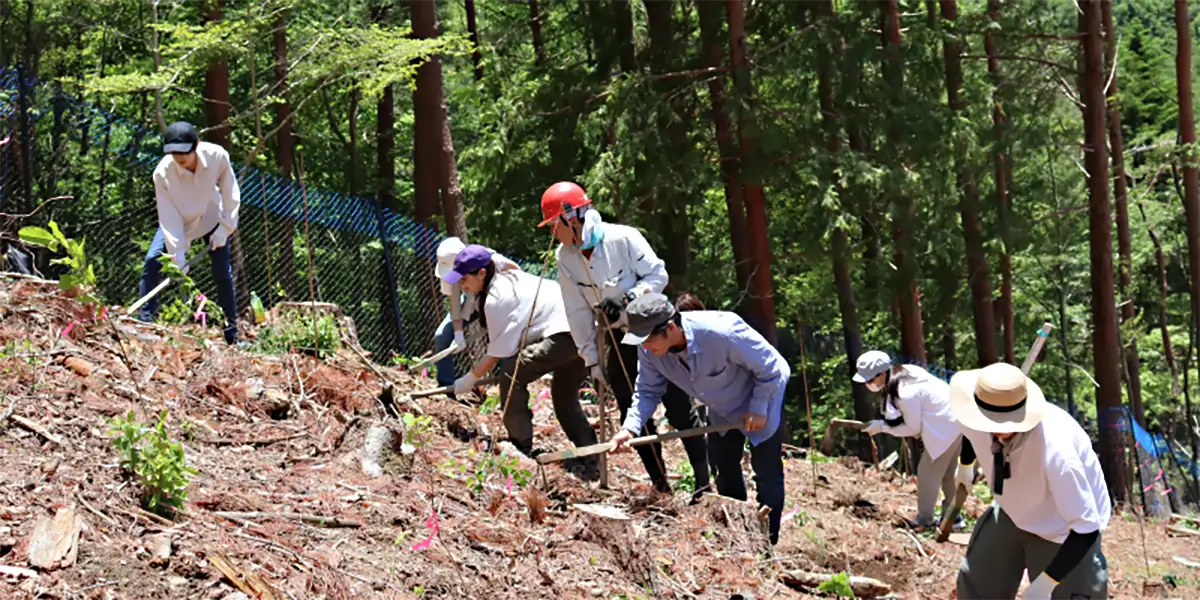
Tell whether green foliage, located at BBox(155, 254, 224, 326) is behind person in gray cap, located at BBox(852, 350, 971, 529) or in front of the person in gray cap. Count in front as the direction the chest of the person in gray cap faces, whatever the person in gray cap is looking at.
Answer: in front

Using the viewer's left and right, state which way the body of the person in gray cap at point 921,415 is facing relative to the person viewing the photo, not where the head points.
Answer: facing to the left of the viewer

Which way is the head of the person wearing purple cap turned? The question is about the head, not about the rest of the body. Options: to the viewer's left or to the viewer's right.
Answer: to the viewer's left

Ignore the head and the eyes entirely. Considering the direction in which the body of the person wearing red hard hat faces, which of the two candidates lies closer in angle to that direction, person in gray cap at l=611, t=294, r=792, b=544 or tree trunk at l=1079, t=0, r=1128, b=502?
the person in gray cap

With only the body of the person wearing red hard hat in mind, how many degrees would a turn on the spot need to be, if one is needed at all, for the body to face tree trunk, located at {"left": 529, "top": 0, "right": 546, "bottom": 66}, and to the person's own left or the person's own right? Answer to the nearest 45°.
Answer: approximately 135° to the person's own right

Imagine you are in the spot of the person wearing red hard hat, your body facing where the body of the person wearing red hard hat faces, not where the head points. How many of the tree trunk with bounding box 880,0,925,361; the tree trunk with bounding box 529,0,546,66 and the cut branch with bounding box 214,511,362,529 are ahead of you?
1

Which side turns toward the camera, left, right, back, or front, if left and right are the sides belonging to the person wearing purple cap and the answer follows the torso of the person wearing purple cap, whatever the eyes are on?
left

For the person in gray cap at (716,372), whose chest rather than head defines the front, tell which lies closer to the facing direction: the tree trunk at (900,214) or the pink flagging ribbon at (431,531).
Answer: the pink flagging ribbon

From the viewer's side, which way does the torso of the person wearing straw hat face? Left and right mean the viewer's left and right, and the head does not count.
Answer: facing the viewer and to the left of the viewer

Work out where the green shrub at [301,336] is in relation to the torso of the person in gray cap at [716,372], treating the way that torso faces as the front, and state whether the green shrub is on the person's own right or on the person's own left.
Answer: on the person's own right

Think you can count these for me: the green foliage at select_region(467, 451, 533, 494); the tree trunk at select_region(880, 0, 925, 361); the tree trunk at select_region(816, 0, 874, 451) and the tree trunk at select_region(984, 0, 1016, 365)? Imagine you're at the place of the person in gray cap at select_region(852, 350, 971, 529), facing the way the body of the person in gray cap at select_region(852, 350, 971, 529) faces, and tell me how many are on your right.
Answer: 3

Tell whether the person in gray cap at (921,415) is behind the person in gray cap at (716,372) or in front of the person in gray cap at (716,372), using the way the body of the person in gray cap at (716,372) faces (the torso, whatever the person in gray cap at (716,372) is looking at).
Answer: behind
